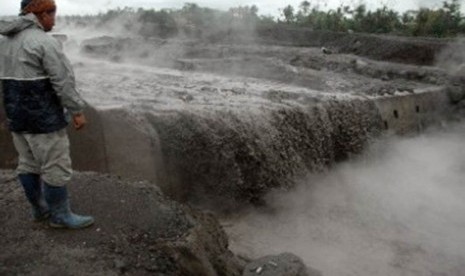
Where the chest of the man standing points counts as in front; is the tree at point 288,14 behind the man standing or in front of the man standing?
in front

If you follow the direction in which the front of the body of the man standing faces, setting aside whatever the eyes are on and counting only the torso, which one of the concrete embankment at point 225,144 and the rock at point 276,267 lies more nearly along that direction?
the concrete embankment

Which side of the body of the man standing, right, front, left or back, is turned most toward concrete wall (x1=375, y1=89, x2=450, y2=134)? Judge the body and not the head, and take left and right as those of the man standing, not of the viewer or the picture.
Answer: front

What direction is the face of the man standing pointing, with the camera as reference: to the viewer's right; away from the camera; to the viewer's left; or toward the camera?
to the viewer's right

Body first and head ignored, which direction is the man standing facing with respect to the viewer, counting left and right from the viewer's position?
facing away from the viewer and to the right of the viewer

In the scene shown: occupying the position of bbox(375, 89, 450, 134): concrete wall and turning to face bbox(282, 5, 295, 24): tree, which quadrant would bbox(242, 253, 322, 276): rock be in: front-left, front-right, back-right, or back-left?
back-left

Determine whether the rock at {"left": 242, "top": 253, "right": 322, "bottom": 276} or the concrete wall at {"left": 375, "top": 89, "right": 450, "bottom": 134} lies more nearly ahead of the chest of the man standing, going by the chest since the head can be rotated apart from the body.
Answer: the concrete wall

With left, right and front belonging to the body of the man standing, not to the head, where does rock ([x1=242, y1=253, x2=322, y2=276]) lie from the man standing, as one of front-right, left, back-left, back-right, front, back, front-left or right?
front-right

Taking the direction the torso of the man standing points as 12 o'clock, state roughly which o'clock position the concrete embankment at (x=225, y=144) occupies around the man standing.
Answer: The concrete embankment is roughly at 12 o'clock from the man standing.
